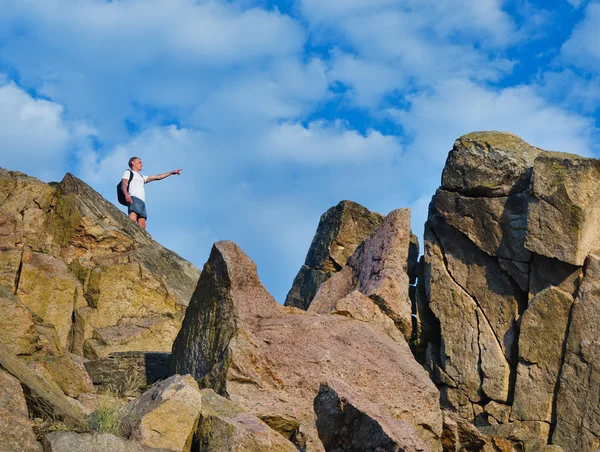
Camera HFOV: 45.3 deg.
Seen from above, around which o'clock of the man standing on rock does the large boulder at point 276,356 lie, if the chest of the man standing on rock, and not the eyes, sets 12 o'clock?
The large boulder is roughly at 1 o'clock from the man standing on rock.

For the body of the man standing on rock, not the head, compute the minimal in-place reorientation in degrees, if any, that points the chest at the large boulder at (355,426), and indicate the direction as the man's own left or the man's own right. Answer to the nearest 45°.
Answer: approximately 45° to the man's own right

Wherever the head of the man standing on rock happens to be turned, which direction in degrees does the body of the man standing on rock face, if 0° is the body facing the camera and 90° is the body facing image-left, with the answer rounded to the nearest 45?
approximately 315°

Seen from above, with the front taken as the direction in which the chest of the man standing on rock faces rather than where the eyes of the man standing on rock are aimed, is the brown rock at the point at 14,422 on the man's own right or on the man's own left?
on the man's own right
